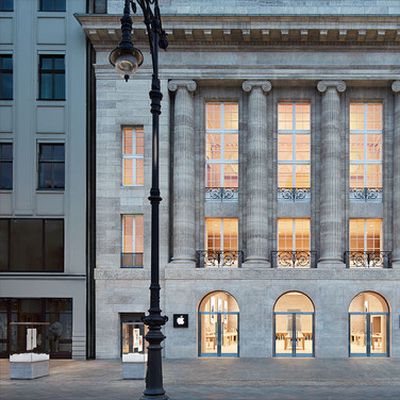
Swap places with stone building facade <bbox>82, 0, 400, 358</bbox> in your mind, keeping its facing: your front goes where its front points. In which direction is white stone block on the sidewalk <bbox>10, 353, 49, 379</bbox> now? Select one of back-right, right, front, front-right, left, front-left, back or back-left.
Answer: front-right

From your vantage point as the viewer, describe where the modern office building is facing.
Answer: facing the viewer

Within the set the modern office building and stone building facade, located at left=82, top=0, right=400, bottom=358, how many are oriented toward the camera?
2

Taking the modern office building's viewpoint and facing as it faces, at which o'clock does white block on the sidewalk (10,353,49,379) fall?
The white block on the sidewalk is roughly at 12 o'clock from the modern office building.

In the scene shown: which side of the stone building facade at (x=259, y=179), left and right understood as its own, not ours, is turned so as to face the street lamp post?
front

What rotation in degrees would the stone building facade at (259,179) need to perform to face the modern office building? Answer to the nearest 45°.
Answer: approximately 90° to its right

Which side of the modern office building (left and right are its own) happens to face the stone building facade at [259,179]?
left

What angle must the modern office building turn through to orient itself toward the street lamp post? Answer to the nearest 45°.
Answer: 0° — it already faces it

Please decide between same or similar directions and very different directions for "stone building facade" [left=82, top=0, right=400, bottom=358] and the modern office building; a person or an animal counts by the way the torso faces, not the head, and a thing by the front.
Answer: same or similar directions

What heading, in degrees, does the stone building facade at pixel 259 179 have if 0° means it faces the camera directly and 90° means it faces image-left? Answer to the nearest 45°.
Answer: approximately 0°

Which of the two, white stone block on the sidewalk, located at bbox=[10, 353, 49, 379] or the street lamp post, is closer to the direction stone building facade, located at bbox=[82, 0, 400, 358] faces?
the street lamp post

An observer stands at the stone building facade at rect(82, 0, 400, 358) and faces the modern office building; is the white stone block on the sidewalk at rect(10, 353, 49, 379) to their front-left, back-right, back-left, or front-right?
front-left
